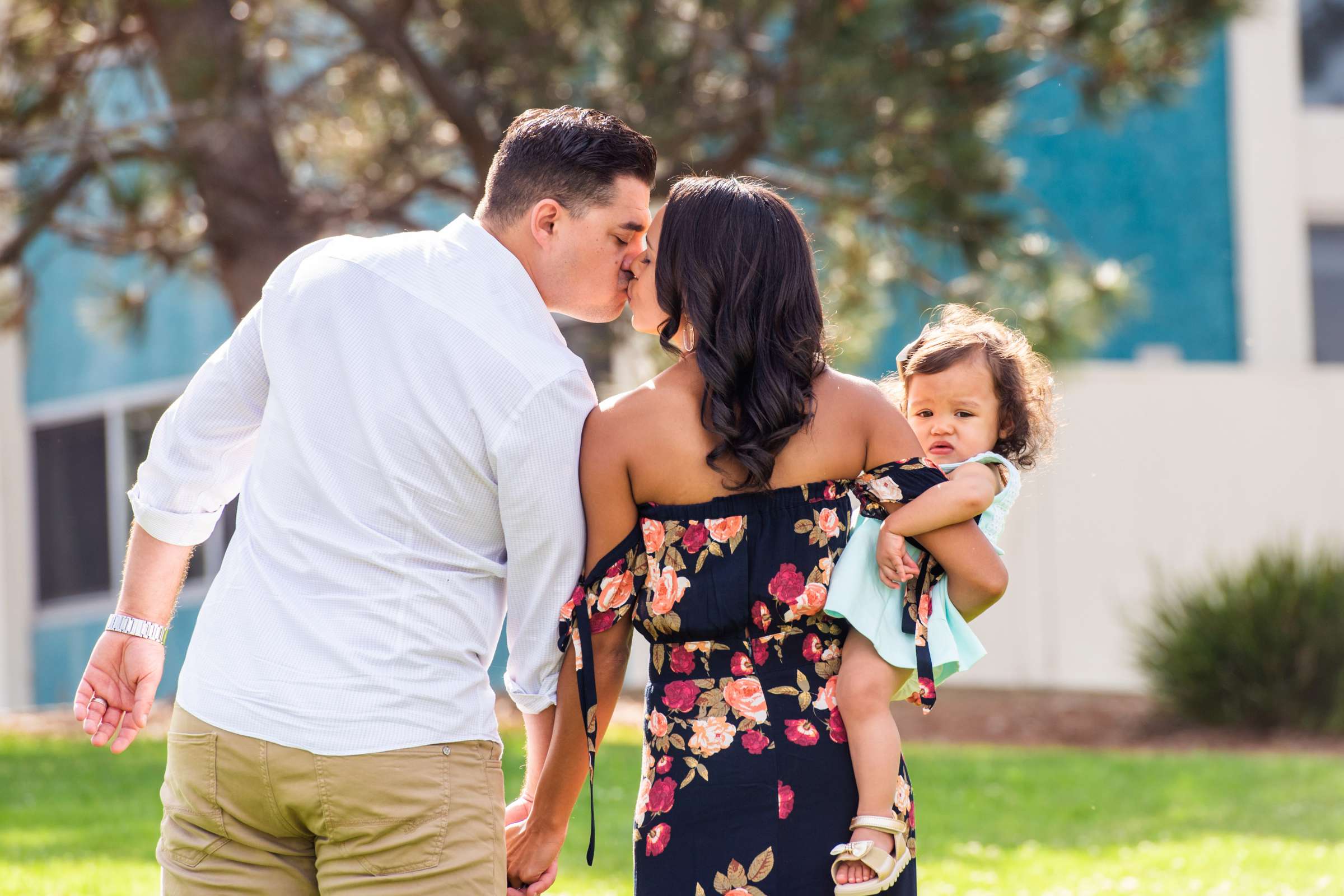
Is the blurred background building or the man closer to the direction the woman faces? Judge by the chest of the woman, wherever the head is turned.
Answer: the blurred background building

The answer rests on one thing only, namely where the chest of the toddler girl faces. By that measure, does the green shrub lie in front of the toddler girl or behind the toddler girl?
behind

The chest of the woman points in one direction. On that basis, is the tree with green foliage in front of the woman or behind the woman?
in front

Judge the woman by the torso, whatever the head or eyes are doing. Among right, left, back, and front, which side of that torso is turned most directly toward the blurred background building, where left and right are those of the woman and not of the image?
front

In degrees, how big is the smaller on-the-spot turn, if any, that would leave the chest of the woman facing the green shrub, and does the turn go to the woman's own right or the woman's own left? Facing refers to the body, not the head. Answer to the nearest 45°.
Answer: approximately 45° to the woman's own right

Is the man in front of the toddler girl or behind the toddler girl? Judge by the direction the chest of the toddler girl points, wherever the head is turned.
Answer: in front

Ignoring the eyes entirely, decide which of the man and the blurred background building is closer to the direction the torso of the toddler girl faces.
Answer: the man

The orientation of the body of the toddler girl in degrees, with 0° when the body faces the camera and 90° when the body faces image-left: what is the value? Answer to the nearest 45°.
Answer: approximately 45°

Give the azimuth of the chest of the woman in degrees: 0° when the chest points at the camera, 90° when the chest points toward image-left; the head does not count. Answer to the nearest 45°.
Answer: approximately 180°
